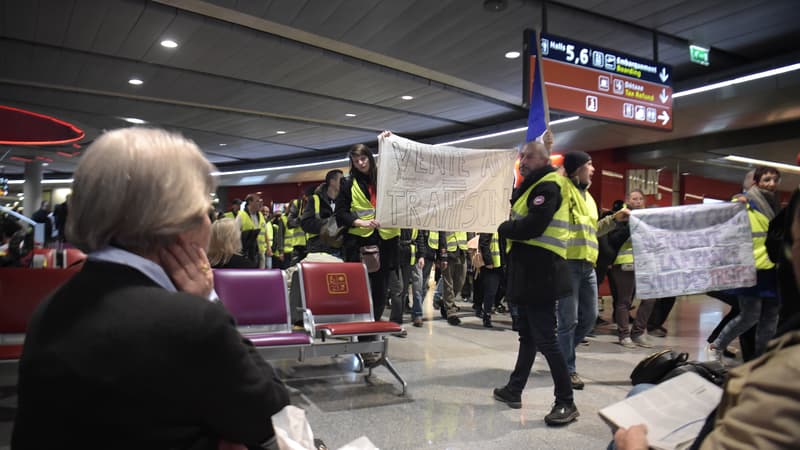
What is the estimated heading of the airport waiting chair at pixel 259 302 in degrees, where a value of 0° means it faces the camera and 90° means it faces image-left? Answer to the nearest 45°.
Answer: approximately 315°

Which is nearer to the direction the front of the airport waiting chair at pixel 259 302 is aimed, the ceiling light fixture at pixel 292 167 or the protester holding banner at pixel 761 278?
the protester holding banner

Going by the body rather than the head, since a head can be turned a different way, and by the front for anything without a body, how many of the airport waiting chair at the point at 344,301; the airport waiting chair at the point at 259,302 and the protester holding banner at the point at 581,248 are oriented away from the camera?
0

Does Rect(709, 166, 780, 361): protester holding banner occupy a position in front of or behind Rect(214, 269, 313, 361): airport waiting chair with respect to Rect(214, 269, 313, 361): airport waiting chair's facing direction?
in front

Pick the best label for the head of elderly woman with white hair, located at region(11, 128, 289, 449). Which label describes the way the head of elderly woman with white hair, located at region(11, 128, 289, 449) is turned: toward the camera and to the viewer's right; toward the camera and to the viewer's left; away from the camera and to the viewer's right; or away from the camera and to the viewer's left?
away from the camera and to the viewer's right

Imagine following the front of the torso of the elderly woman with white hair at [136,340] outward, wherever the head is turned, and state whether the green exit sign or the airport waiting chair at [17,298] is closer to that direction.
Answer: the green exit sign

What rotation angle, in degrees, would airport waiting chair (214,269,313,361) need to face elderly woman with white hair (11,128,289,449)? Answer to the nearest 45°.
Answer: approximately 45° to its right

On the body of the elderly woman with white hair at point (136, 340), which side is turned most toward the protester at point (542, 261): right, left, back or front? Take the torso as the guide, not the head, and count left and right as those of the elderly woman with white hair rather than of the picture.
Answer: front

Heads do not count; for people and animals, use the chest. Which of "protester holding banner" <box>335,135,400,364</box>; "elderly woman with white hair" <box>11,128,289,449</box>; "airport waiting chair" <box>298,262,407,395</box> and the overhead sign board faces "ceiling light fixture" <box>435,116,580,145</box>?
the elderly woman with white hair

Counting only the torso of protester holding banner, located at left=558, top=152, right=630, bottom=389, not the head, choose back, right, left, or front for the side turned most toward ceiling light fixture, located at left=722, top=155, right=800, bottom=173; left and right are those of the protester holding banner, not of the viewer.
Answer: left

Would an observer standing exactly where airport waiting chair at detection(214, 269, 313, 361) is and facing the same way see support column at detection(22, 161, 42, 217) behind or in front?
behind

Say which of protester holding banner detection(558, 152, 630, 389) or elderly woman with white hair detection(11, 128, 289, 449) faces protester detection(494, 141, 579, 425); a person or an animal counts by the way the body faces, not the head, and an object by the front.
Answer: the elderly woman with white hair

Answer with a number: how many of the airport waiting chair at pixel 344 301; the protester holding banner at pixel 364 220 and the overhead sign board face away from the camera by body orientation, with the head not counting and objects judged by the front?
0

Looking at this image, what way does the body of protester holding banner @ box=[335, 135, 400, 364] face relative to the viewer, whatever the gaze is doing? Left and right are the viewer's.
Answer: facing the viewer and to the right of the viewer

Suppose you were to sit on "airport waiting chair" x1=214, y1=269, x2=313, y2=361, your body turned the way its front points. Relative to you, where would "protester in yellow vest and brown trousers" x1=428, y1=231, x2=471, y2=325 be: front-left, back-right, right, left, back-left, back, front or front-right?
left
